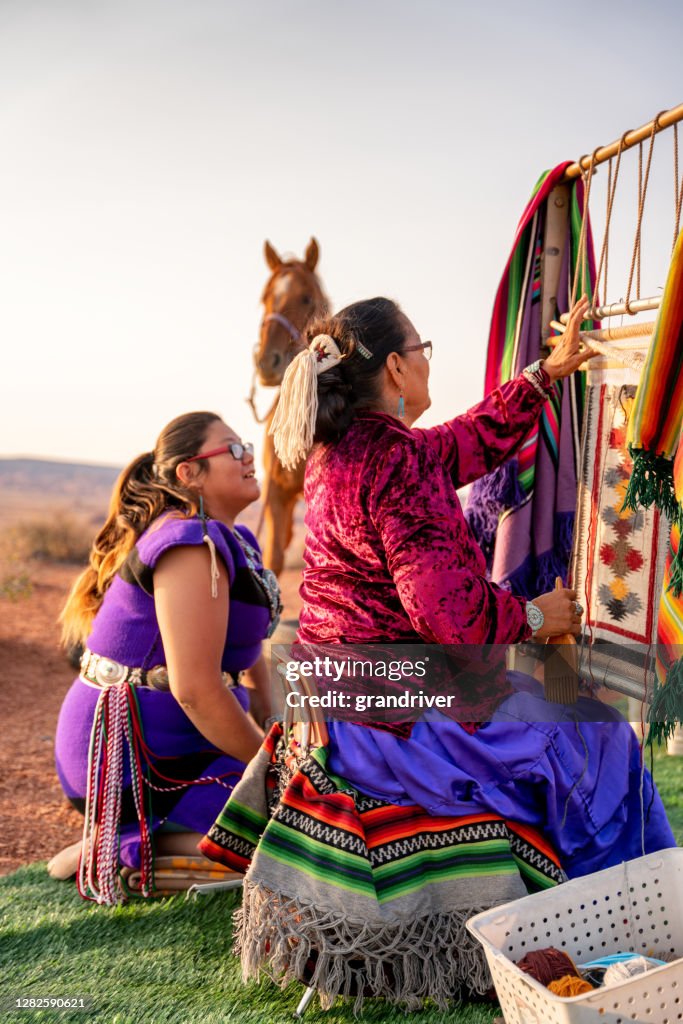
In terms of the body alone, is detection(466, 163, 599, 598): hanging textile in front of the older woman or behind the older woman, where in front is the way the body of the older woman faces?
in front

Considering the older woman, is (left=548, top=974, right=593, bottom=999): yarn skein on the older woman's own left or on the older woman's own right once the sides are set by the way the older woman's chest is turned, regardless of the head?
on the older woman's own right

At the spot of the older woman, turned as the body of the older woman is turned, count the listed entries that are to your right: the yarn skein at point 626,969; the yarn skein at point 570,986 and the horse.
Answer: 2

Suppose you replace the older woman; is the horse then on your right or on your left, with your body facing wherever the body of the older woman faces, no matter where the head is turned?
on your left

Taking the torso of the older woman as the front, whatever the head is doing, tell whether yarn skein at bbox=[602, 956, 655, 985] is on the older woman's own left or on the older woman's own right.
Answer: on the older woman's own right

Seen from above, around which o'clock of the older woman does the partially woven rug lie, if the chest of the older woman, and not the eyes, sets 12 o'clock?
The partially woven rug is roughly at 12 o'clock from the older woman.

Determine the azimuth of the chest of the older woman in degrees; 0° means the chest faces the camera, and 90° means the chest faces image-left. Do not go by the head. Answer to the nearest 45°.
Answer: approximately 225°
